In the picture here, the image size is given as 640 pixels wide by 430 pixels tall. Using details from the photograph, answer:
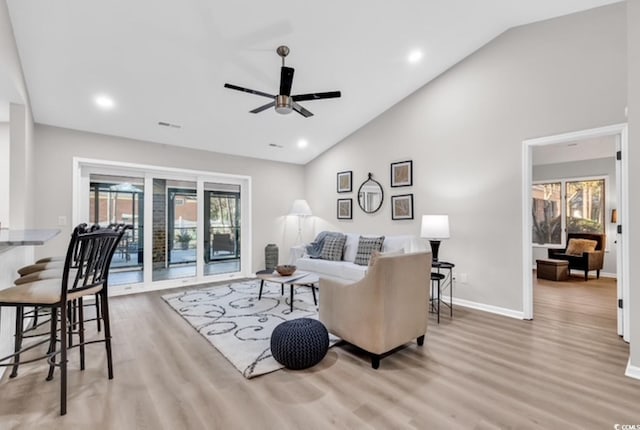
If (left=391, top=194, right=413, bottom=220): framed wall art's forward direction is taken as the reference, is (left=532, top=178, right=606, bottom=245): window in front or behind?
behind

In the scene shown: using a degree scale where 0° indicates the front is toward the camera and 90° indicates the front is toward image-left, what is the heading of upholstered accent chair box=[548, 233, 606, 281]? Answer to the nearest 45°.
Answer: approximately 45°

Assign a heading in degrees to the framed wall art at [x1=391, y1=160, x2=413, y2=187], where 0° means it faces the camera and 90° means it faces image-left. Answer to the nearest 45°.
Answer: approximately 45°

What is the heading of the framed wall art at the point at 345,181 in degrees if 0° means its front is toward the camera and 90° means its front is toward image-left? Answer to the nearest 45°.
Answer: approximately 45°

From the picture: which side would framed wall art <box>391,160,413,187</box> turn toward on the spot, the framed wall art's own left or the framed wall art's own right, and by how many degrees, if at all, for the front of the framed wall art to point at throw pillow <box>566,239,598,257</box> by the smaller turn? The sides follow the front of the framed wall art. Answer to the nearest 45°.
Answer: approximately 180°

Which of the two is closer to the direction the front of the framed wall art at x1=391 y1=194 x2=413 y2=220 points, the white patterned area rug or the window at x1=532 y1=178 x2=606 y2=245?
the white patterned area rug

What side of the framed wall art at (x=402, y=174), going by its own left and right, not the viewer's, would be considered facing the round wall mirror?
right

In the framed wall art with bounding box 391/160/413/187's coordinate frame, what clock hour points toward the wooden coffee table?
The wooden coffee table is roughly at 12 o'clock from the framed wall art.

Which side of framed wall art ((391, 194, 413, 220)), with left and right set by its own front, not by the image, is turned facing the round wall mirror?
right

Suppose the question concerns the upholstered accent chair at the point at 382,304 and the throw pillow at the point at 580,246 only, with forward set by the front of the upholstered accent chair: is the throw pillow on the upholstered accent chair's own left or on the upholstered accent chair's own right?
on the upholstered accent chair's own right

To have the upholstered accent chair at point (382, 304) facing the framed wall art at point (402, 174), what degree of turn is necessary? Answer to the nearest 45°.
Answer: approximately 45° to its right
